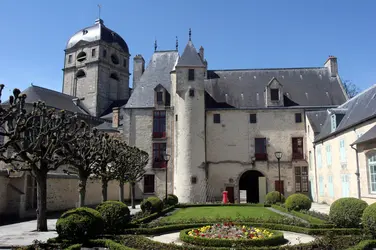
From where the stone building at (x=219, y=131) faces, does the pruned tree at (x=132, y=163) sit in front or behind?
in front

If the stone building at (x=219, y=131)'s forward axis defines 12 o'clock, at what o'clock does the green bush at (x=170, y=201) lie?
The green bush is roughly at 1 o'clock from the stone building.

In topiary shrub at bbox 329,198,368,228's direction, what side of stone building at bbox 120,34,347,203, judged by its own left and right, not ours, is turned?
front

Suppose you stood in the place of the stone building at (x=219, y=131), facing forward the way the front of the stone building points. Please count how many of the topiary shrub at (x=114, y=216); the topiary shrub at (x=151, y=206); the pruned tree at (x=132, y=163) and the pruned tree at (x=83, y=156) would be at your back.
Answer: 0

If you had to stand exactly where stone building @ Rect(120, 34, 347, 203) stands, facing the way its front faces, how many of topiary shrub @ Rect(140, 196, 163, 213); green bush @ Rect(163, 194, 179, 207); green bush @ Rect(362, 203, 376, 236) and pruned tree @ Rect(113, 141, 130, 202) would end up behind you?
0

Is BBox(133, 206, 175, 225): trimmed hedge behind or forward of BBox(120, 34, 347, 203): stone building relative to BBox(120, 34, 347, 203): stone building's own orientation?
forward

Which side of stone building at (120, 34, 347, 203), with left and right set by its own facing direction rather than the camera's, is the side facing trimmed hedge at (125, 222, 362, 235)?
front

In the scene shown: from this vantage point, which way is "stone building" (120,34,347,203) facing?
toward the camera

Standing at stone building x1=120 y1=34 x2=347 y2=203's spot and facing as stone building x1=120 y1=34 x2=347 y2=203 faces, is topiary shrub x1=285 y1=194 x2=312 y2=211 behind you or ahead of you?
ahead

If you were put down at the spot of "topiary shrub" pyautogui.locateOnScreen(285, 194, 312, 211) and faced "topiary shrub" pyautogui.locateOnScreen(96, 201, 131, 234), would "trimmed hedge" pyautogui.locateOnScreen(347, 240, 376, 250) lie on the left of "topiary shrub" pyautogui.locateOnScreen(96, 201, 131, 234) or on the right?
left

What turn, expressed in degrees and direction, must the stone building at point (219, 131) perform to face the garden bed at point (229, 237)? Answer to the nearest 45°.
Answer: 0° — it already faces it
